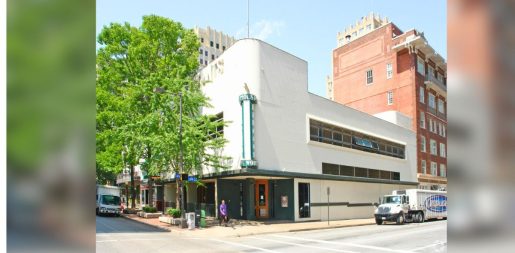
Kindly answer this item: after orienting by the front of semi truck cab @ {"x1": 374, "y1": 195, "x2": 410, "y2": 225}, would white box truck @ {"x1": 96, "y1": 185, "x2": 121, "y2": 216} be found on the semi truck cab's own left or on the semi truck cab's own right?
on the semi truck cab's own right

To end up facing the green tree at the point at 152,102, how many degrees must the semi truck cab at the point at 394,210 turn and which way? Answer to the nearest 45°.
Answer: approximately 45° to its right

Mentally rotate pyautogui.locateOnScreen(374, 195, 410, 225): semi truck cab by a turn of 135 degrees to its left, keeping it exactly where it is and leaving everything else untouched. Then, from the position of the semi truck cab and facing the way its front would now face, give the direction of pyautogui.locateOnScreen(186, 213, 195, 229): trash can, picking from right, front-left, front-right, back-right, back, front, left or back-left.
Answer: back-right

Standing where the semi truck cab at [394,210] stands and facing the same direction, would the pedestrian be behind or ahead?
ahead

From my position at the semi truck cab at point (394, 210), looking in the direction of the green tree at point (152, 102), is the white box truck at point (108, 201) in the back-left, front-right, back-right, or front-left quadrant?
front-right

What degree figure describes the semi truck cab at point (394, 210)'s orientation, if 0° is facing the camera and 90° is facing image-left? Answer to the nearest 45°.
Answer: approximately 45°
